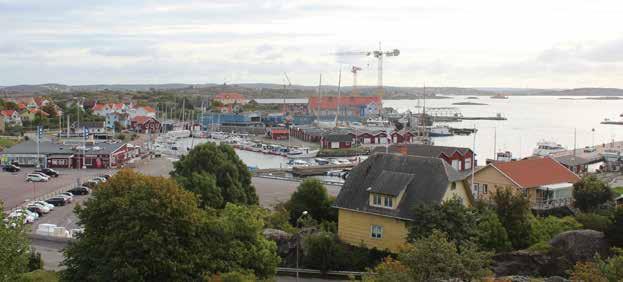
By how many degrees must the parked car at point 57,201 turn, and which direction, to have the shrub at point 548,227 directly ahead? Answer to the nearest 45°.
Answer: approximately 135° to its left

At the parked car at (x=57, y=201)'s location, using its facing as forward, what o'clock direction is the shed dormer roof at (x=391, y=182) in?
The shed dormer roof is roughly at 8 o'clock from the parked car.

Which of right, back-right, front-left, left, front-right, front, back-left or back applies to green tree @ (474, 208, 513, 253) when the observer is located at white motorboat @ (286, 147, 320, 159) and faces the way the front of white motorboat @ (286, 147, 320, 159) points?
right

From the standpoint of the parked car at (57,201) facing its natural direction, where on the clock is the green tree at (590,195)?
The green tree is roughly at 7 o'clock from the parked car.

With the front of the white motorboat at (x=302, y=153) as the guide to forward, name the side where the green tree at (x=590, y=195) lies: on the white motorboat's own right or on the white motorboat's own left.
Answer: on the white motorboat's own right

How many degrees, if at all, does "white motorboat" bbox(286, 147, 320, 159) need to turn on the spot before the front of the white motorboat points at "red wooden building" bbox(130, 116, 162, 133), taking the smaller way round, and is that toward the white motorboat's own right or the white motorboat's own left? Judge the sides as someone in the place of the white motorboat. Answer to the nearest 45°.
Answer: approximately 135° to the white motorboat's own left

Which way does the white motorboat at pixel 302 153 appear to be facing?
to the viewer's right

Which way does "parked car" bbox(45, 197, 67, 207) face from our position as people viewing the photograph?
facing to the left of the viewer

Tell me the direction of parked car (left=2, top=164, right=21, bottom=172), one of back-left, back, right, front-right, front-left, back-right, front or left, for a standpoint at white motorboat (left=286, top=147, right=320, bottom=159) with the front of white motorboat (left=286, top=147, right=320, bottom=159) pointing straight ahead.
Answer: back-right

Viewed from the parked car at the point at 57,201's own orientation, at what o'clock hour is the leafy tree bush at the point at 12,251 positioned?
The leafy tree bush is roughly at 9 o'clock from the parked car.
